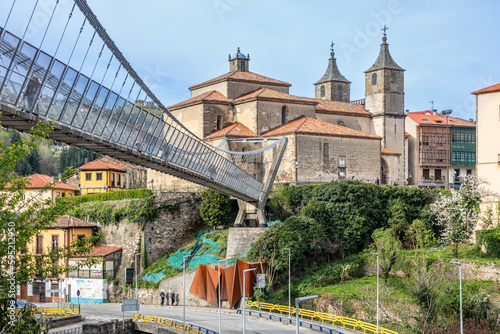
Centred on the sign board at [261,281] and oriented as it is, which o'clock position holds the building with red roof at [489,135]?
The building with red roof is roughly at 8 o'clock from the sign board.

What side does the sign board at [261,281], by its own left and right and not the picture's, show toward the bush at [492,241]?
left

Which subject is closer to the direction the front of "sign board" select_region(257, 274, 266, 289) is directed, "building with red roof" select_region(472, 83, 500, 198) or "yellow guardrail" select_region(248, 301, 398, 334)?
the yellow guardrail

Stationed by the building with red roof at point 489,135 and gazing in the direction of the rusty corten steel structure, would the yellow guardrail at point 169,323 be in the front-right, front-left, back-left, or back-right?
front-left

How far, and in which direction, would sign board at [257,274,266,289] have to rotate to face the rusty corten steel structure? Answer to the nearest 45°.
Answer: approximately 135° to its right

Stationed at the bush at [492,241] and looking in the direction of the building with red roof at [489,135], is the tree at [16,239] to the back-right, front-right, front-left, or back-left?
back-left

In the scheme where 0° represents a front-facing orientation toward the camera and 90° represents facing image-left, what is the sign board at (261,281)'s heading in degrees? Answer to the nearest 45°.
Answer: approximately 0°

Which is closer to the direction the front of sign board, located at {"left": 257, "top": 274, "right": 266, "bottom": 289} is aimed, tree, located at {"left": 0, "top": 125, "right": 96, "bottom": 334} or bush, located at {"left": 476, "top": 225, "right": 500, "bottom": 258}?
the tree

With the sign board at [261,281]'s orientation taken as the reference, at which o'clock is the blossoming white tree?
The blossoming white tree is roughly at 8 o'clock from the sign board.

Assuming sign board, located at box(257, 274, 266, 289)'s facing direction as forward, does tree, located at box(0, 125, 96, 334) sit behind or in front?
in front

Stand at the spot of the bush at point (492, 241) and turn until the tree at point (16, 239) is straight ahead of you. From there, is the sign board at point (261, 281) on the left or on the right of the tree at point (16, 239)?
right

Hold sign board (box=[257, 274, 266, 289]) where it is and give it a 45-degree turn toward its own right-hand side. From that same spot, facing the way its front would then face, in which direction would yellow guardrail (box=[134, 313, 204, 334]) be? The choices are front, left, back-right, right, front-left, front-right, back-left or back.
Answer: front

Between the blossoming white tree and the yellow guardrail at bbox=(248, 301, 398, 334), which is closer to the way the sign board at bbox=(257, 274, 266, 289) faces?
the yellow guardrail
